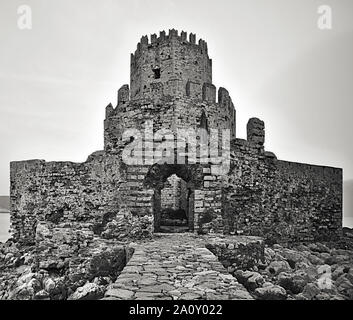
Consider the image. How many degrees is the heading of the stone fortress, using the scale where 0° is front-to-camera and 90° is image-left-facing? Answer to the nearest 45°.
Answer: approximately 0°
